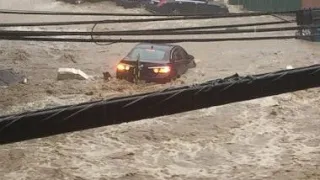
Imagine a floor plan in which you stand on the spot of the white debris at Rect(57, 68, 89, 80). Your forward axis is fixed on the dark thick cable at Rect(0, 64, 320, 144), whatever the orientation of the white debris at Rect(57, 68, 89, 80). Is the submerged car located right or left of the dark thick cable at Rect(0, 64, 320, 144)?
left

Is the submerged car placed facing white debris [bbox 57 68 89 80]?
no
